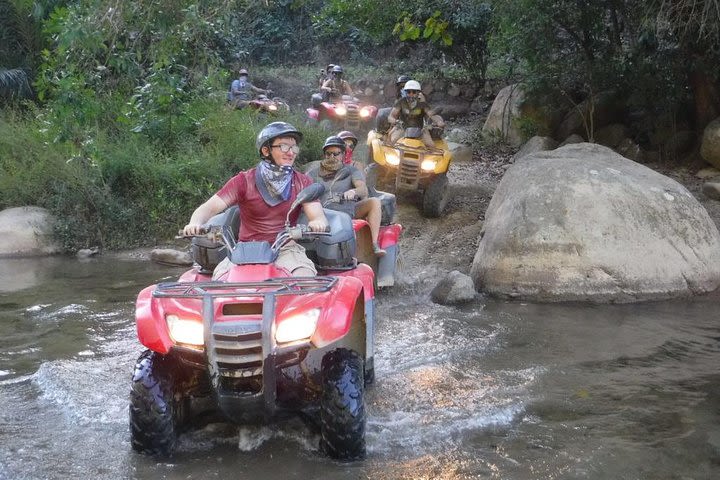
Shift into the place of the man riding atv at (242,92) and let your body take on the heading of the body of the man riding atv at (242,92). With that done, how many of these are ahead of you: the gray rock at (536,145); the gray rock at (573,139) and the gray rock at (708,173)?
3

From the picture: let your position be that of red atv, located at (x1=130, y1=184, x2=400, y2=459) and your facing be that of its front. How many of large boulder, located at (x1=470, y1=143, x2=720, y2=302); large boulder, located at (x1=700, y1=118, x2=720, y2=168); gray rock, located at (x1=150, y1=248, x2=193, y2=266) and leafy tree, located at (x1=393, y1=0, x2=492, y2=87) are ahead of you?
0

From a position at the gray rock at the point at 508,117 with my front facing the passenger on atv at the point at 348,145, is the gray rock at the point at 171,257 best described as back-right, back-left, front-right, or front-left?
front-right

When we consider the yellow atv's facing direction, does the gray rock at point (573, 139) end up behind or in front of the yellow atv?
behind

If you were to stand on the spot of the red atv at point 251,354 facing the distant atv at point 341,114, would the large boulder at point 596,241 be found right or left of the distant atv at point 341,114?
right

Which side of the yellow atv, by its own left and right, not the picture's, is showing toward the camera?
front

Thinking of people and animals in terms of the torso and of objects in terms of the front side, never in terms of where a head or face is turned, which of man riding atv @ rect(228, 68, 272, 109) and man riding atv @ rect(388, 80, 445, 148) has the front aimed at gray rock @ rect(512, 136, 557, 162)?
man riding atv @ rect(228, 68, 272, 109)

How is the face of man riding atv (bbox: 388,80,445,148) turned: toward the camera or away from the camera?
toward the camera

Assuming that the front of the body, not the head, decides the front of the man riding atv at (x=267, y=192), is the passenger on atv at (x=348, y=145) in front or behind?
behind

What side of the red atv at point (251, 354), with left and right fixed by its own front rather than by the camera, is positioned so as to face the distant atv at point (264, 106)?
back

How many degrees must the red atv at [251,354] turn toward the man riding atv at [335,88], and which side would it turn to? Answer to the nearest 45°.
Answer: approximately 180°

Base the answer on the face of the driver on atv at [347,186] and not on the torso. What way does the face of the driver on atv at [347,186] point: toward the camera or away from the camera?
toward the camera

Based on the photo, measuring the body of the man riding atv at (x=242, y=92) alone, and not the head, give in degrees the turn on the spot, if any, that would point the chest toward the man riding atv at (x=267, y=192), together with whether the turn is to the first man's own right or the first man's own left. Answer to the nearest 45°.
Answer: approximately 45° to the first man's own right

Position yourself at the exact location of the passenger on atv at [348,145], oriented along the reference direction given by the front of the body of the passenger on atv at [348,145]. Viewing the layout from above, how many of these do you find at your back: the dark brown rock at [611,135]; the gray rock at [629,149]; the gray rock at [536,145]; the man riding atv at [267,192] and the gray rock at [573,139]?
4

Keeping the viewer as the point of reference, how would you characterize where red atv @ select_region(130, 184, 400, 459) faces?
facing the viewer

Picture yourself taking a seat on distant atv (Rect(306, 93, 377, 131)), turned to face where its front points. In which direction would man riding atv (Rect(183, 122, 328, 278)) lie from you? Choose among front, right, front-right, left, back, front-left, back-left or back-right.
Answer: front-right

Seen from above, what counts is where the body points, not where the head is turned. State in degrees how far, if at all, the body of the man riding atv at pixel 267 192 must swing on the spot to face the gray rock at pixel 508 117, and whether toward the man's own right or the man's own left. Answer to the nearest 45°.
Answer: approximately 135° to the man's own left

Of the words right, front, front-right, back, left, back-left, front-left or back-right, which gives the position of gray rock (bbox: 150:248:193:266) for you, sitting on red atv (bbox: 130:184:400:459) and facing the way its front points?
back
